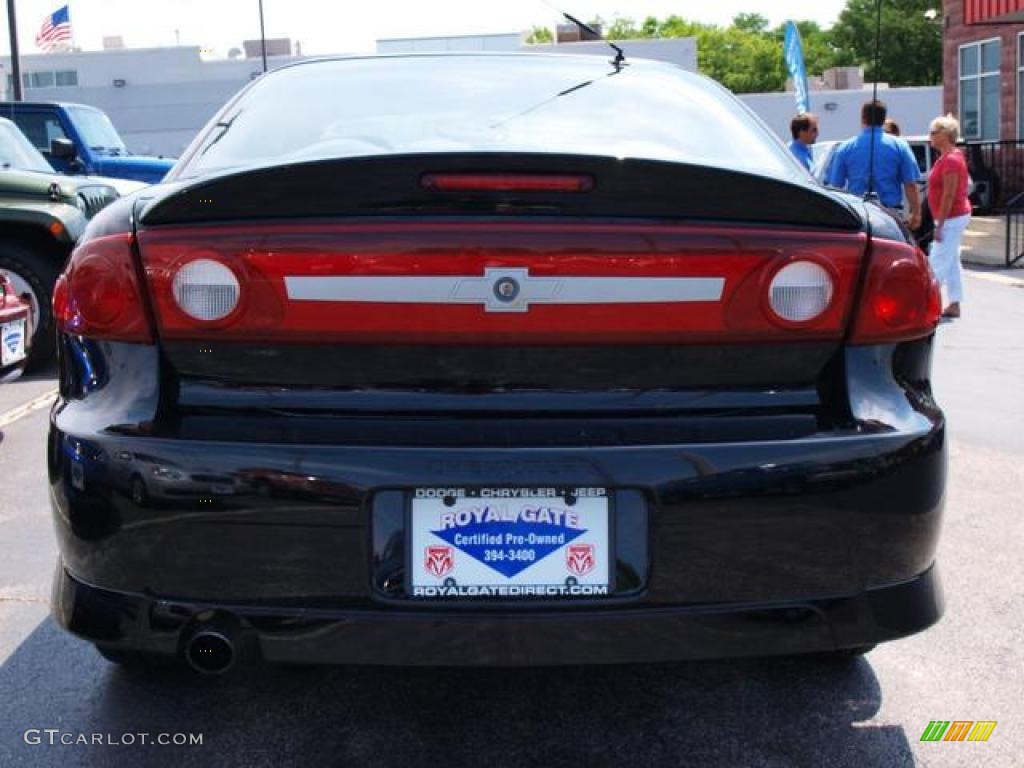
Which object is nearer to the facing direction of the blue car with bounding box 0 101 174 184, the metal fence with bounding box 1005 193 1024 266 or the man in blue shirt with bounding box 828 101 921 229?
the man in blue shirt

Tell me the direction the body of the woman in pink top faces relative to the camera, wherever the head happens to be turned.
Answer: to the viewer's left

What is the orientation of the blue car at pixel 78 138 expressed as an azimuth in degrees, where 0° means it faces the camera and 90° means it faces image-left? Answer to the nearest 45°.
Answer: approximately 315°

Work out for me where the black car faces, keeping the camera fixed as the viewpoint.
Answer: facing away from the viewer

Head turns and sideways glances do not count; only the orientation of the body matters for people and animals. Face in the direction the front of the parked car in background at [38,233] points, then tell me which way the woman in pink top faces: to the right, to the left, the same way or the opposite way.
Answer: the opposite way

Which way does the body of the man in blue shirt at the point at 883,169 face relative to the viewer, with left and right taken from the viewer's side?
facing away from the viewer

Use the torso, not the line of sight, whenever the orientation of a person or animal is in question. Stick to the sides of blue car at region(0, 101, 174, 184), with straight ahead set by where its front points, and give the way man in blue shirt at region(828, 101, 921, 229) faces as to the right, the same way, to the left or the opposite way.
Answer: to the left

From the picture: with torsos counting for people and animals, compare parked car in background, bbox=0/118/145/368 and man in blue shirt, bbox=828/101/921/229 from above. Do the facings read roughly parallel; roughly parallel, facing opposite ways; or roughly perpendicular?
roughly perpendicular

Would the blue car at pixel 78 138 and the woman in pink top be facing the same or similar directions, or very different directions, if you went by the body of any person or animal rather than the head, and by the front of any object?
very different directions

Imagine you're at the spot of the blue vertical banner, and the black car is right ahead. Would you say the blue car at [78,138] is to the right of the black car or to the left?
right

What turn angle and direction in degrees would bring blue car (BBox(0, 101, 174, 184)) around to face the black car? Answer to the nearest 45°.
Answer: approximately 45° to its right

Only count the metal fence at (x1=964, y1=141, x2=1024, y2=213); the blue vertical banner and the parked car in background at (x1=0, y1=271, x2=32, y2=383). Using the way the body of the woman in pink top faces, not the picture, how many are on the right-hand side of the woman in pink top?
2

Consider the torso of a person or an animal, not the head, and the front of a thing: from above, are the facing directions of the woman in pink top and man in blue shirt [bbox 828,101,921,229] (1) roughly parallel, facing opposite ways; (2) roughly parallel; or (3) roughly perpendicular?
roughly perpendicular

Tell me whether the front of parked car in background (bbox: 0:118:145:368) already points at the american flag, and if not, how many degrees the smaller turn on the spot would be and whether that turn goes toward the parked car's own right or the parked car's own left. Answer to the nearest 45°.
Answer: approximately 135° to the parked car's own left

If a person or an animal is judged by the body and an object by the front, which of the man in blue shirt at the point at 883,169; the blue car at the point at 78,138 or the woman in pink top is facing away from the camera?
the man in blue shirt

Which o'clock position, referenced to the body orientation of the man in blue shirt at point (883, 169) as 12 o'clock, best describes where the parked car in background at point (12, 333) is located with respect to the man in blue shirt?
The parked car in background is roughly at 7 o'clock from the man in blue shirt.

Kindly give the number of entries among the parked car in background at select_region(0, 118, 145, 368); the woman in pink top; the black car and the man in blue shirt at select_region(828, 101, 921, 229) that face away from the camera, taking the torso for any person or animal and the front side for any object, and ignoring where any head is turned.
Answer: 2

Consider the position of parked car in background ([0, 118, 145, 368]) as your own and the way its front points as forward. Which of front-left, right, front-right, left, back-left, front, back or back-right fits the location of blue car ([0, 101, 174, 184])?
back-left
